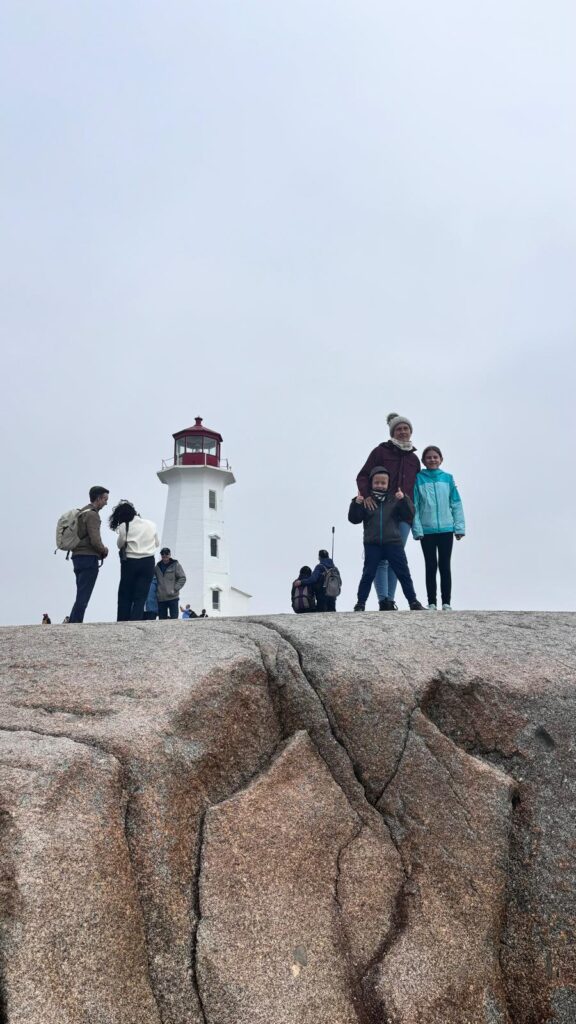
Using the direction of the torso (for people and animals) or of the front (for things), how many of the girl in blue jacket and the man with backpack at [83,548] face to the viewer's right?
1

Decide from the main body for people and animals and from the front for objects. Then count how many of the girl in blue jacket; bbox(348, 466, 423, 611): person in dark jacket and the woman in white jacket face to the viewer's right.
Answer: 0

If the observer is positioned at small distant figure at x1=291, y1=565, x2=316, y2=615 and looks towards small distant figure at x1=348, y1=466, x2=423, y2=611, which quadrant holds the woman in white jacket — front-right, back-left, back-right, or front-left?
front-right

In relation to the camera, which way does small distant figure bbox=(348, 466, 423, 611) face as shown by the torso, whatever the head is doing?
toward the camera

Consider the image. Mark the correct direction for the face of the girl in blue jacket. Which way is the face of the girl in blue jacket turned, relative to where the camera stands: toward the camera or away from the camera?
toward the camera

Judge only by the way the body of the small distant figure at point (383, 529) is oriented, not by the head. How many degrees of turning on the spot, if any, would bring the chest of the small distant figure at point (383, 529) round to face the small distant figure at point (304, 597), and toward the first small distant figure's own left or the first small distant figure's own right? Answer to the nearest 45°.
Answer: approximately 180°

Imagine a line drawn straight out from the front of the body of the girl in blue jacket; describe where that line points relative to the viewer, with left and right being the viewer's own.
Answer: facing the viewer

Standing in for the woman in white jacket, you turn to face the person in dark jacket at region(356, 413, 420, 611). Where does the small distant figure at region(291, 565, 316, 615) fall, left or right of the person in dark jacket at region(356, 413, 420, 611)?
left

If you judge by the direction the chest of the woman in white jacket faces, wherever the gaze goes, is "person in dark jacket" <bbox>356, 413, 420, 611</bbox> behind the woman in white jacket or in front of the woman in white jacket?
behind

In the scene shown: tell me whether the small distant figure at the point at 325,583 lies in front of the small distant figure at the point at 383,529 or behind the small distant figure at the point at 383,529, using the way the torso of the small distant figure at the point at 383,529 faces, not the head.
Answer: behind

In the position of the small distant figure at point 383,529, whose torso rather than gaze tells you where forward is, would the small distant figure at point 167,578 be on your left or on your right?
on your right

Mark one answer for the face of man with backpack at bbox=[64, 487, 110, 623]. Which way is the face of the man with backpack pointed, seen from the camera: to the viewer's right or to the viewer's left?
to the viewer's right

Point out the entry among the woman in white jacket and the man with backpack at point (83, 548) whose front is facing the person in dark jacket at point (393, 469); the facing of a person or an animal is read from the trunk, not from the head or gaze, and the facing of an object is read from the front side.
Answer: the man with backpack

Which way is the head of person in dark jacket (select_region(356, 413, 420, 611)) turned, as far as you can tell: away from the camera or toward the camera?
toward the camera

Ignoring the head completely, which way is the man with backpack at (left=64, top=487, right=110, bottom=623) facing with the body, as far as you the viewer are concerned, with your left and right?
facing to the right of the viewer
